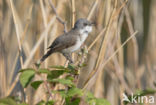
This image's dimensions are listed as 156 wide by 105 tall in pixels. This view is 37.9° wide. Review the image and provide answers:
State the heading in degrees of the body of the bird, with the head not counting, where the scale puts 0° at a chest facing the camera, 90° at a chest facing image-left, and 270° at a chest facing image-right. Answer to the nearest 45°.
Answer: approximately 270°

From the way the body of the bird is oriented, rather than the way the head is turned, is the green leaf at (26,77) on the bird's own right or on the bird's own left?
on the bird's own right

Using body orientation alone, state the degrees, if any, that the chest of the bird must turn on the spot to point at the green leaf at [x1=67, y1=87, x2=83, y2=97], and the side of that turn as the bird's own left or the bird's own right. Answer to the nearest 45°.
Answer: approximately 90° to the bird's own right
